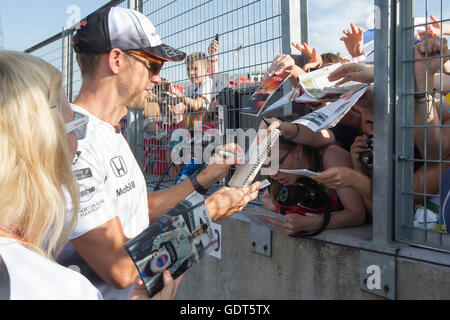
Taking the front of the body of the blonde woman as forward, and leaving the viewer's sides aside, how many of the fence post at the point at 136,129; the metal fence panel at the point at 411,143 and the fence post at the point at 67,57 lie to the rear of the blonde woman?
0

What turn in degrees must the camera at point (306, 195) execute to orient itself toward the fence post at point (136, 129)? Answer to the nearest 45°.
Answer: approximately 90° to its right

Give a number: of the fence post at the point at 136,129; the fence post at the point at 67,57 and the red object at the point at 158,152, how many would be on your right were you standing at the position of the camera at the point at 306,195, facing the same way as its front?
3

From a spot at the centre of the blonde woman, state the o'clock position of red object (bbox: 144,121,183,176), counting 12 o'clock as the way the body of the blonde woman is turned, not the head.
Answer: The red object is roughly at 11 o'clock from the blonde woman.

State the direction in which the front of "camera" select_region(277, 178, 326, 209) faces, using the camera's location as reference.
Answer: facing the viewer and to the left of the viewer

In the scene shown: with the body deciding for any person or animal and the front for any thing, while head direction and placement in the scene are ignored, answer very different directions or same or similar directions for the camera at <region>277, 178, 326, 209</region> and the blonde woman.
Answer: very different directions

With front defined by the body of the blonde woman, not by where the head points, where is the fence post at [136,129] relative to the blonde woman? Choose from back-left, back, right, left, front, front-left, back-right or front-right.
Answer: front-left

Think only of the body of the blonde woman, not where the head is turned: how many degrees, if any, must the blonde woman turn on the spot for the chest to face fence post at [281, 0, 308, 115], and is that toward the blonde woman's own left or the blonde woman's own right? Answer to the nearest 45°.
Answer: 0° — they already face it

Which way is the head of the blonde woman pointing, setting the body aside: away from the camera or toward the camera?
away from the camera

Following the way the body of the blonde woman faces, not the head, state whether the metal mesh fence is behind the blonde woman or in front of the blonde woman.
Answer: in front

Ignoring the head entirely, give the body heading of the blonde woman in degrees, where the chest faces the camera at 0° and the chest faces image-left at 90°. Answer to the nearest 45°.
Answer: approximately 225°

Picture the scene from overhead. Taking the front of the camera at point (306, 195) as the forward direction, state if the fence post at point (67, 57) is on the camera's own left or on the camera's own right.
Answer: on the camera's own right
